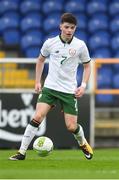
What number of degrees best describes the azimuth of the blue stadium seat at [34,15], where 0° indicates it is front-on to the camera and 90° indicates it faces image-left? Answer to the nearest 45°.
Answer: approximately 0°

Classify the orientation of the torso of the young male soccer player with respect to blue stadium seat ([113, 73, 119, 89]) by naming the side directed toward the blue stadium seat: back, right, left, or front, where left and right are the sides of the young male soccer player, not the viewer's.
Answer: back

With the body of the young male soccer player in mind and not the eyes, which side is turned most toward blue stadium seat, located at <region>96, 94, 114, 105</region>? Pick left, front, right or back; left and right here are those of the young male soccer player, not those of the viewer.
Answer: back

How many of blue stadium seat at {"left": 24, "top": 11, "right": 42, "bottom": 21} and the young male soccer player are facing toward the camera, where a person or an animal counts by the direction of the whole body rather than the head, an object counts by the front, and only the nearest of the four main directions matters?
2

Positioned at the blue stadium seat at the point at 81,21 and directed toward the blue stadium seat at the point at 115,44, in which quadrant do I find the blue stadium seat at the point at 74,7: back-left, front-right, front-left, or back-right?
back-left

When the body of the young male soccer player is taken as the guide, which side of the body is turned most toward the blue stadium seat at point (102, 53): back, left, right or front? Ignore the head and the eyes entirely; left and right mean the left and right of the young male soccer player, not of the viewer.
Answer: back
